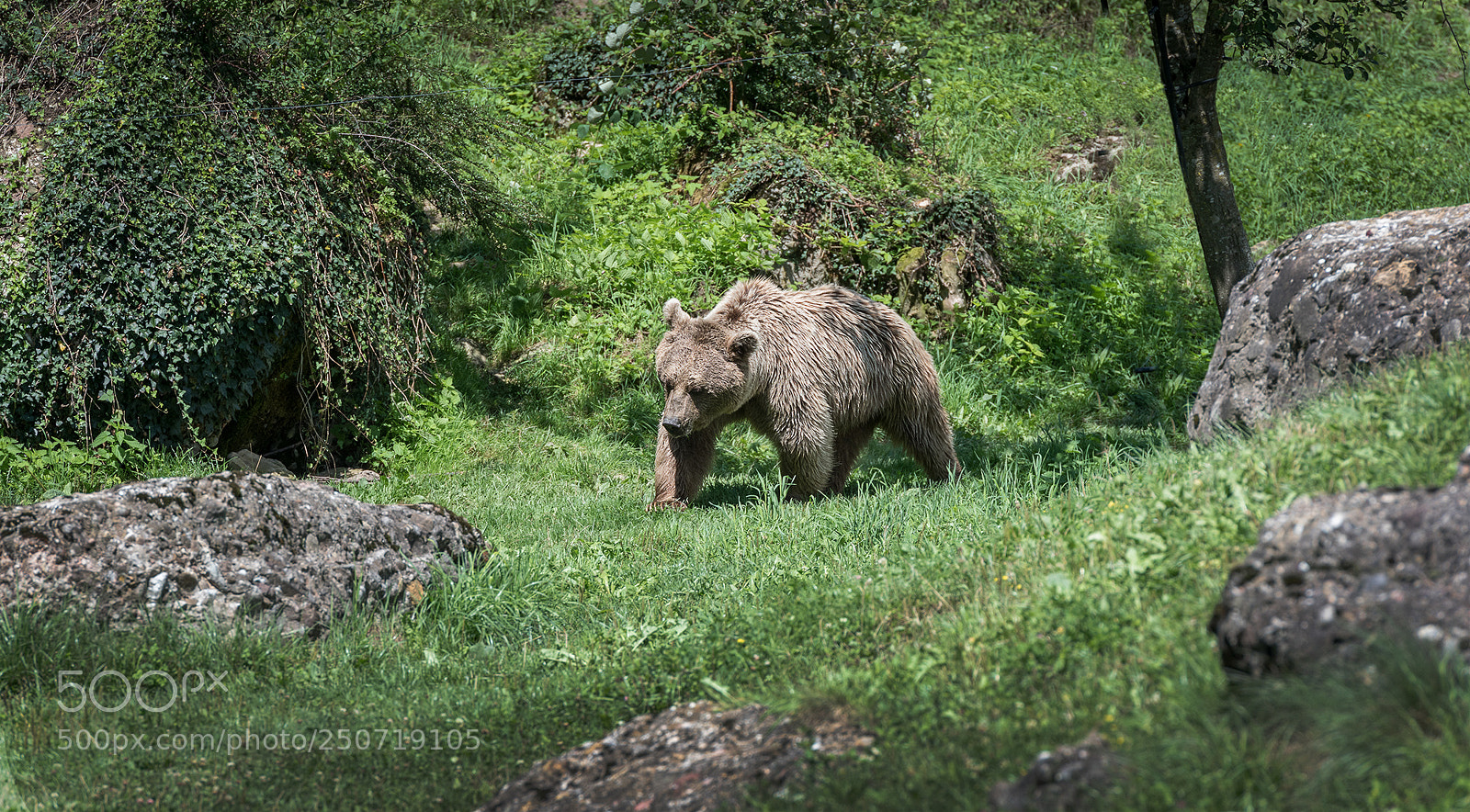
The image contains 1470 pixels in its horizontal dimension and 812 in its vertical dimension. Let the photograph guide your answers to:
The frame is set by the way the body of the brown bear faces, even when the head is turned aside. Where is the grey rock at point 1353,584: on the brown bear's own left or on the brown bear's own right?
on the brown bear's own left

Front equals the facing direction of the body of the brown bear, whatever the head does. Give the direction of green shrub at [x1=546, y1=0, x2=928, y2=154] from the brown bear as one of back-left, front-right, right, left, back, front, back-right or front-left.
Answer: back-right

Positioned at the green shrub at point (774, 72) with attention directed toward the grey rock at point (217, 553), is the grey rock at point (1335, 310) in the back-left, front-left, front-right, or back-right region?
front-left

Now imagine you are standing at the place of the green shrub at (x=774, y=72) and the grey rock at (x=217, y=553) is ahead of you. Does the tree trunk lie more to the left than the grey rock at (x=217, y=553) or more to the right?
left

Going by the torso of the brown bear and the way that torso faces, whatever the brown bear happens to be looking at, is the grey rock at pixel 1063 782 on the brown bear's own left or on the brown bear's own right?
on the brown bear's own left

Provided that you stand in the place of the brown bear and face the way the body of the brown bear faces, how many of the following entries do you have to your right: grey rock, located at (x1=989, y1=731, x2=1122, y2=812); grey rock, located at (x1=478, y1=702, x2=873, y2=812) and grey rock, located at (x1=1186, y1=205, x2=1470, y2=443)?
0

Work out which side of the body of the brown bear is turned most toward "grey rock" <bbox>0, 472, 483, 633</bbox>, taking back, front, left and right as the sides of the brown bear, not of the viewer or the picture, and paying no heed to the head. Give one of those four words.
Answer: front

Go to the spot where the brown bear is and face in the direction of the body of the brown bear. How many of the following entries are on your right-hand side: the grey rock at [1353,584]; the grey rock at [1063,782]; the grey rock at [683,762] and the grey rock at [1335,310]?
0

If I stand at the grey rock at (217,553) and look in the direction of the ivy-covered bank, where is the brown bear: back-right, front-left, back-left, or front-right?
front-right

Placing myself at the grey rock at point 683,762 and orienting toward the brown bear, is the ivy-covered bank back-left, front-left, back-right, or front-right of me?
front-left

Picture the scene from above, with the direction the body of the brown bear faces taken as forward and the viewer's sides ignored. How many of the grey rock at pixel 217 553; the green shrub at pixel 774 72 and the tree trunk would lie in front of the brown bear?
1

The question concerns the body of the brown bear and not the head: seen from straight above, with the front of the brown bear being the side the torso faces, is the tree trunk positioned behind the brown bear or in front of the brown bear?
behind

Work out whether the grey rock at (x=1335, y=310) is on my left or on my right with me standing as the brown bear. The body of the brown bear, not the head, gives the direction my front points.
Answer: on my left

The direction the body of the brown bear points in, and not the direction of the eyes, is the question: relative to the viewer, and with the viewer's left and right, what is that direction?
facing the viewer and to the left of the viewer
